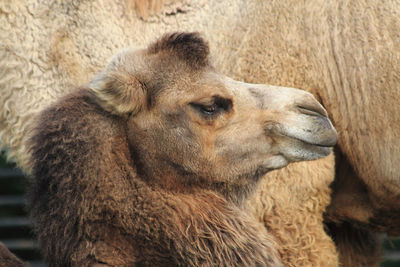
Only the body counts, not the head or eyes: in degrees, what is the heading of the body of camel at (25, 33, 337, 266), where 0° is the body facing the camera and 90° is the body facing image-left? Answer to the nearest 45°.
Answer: approximately 270°
